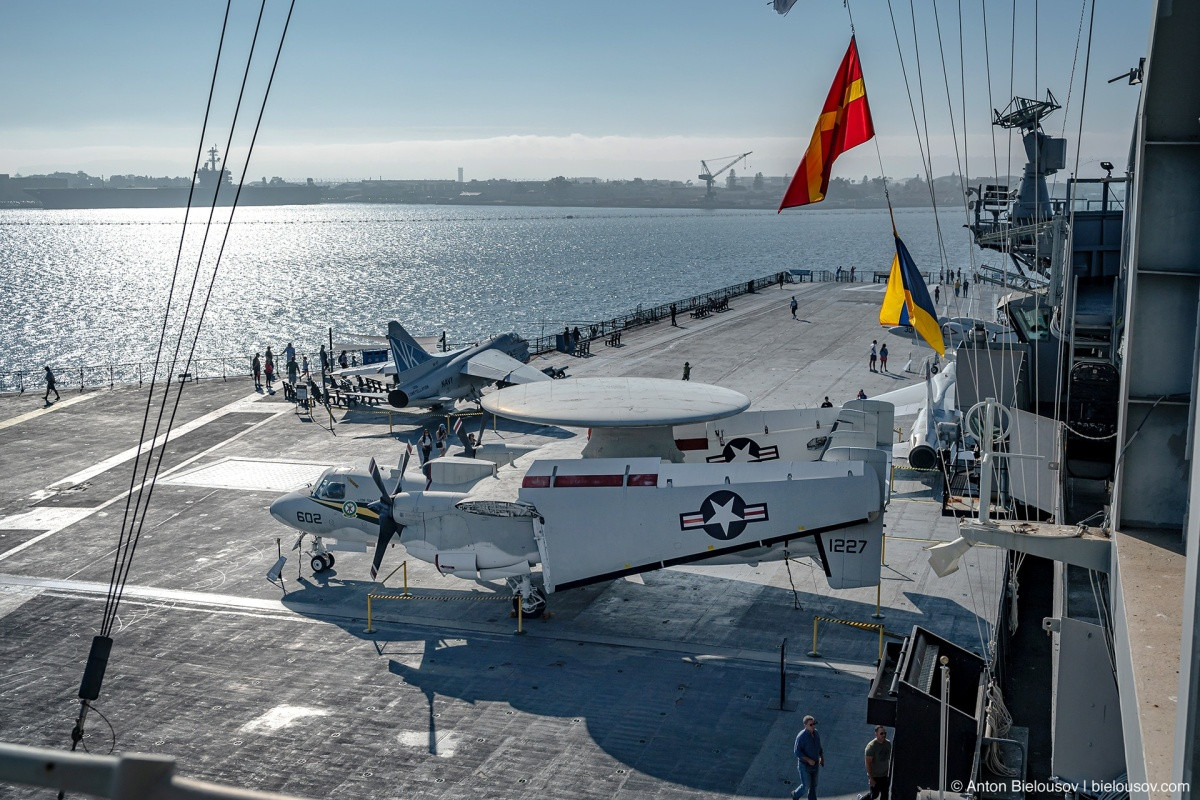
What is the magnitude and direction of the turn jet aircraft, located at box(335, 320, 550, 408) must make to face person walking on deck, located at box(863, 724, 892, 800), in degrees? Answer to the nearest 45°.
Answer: approximately 135° to its right

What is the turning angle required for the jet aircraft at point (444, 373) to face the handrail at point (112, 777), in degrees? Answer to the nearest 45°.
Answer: approximately 135° to its right

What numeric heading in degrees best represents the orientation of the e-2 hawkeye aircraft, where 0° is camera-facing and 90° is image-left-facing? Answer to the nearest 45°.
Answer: approximately 90°

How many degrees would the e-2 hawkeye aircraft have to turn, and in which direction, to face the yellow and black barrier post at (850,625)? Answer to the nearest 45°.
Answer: approximately 180°

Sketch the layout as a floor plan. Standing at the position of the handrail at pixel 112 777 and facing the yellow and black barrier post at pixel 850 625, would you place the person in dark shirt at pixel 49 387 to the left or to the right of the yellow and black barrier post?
left

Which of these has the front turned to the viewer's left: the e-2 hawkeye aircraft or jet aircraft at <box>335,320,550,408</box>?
the e-2 hawkeye aircraft

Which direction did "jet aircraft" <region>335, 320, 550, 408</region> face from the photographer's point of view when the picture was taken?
facing away from the viewer and to the right of the viewer

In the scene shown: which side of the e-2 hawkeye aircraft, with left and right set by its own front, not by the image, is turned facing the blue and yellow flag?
back

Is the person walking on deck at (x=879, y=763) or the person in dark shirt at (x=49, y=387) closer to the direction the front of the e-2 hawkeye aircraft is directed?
the person in dark shirt

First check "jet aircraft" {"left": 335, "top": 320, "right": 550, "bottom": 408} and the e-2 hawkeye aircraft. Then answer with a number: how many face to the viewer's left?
1

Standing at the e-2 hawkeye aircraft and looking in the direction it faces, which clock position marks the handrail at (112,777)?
The handrail is roughly at 9 o'clock from the e-2 hawkeye aircraft.
